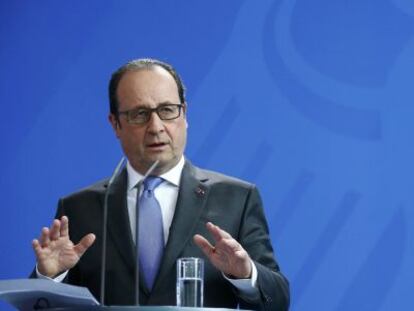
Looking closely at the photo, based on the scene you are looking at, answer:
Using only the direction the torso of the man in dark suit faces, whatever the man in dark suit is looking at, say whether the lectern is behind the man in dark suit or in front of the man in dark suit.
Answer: in front

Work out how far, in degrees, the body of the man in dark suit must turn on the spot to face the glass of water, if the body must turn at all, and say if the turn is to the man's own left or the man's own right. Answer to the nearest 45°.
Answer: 0° — they already face it

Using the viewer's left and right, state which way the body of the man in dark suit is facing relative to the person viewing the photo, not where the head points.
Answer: facing the viewer
